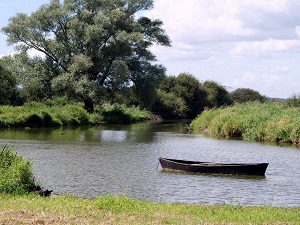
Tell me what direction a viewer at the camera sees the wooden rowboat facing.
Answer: facing to the left of the viewer

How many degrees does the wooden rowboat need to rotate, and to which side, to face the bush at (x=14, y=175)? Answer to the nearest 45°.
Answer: approximately 45° to its left
